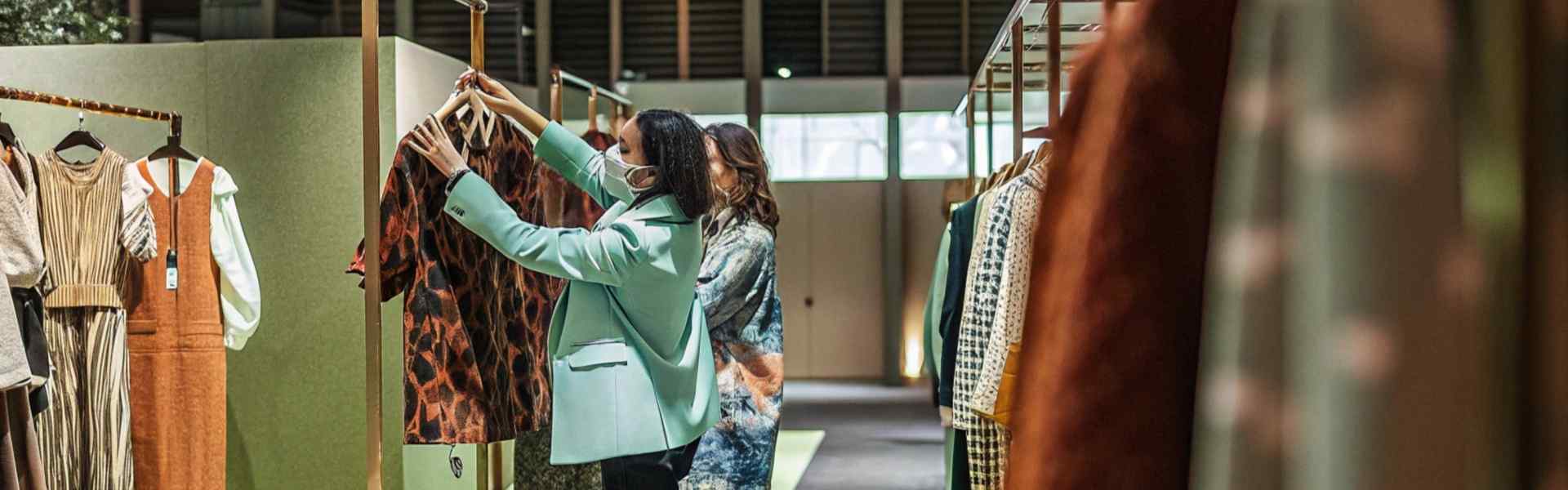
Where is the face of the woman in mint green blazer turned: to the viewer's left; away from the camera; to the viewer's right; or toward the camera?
to the viewer's left

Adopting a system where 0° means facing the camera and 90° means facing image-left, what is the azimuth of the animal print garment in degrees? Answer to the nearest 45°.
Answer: approximately 0°

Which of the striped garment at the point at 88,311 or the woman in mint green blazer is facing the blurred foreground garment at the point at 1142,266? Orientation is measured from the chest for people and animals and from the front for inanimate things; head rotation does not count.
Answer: the striped garment

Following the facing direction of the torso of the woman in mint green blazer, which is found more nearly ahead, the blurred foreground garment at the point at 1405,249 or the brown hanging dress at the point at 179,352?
the brown hanging dress

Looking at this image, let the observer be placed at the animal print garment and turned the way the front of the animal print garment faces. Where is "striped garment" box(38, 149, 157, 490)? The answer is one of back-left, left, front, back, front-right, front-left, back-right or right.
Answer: back-right

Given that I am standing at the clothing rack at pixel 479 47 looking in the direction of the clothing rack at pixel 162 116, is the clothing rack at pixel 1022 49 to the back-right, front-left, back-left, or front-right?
back-right

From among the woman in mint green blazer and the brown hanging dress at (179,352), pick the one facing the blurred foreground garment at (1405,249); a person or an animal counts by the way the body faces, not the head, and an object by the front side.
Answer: the brown hanging dress

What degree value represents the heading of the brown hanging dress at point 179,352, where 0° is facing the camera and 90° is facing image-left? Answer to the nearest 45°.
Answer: approximately 0°

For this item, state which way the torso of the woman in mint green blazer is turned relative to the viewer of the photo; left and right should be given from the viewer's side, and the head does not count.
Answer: facing to the left of the viewer

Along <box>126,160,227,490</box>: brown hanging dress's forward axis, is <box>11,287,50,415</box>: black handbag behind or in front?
in front

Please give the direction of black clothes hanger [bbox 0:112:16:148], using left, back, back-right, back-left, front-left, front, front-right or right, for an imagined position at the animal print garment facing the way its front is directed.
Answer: back-right
